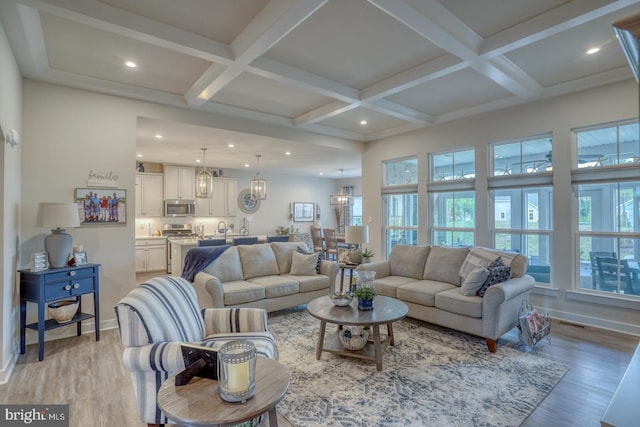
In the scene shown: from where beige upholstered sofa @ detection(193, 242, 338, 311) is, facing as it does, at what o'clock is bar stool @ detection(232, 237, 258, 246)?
The bar stool is roughly at 7 o'clock from the beige upholstered sofa.

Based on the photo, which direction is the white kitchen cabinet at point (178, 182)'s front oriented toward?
toward the camera

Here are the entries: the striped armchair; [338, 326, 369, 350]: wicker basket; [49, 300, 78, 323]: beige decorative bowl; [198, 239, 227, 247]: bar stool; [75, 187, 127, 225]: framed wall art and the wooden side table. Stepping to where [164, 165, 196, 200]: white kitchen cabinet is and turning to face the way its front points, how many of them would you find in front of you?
6

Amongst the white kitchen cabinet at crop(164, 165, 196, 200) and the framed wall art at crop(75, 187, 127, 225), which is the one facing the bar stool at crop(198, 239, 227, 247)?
the white kitchen cabinet

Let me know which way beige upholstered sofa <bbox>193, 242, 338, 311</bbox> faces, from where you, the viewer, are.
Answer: facing the viewer and to the right of the viewer

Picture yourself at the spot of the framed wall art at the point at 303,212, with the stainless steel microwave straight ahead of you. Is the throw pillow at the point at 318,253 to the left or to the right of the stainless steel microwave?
left

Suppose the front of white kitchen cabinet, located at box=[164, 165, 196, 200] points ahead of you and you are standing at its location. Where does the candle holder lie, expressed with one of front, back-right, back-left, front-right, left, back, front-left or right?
front

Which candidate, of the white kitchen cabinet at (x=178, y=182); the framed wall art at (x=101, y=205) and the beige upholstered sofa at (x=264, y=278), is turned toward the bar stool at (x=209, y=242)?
the white kitchen cabinet

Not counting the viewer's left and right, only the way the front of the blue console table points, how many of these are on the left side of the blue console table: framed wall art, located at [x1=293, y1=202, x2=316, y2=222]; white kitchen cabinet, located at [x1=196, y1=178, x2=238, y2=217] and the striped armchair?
2

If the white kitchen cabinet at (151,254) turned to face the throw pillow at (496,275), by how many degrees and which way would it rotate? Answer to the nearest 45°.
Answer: approximately 45° to its left

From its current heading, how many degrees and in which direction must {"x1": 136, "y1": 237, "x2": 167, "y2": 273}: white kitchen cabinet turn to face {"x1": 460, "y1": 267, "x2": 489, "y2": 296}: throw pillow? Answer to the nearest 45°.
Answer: approximately 45° to its left

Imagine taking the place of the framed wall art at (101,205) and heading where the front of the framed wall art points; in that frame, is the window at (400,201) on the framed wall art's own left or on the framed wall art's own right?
on the framed wall art's own left

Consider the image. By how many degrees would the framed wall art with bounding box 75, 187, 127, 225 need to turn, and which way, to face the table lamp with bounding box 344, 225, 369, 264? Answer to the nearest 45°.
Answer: approximately 90° to its left

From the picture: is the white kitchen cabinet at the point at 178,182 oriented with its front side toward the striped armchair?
yes
